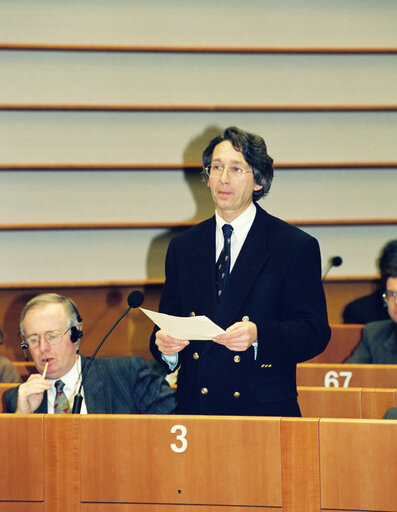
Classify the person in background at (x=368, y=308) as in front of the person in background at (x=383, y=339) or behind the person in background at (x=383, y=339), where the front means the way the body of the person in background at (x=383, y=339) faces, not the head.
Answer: behind

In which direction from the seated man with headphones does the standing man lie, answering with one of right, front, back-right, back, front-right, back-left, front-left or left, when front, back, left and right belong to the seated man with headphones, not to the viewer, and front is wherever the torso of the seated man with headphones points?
left

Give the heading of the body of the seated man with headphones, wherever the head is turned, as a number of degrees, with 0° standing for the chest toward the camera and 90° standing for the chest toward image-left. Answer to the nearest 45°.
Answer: approximately 45°

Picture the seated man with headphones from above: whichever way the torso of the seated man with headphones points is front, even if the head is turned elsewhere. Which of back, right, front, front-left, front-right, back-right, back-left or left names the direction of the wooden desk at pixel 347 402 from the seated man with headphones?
back-left

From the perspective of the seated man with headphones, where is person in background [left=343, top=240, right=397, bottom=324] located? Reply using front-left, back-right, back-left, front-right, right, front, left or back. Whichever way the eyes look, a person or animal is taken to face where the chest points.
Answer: back

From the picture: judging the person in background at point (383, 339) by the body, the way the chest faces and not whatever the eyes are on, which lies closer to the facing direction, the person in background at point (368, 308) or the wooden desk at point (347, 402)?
the wooden desk

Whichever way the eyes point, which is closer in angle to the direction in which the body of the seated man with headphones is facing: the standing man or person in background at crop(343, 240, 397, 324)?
the standing man

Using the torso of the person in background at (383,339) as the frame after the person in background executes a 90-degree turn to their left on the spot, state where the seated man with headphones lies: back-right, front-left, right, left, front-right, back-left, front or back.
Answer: back-right

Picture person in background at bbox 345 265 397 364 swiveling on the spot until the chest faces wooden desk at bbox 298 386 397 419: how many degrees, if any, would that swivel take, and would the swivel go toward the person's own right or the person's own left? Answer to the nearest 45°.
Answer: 0° — they already face it

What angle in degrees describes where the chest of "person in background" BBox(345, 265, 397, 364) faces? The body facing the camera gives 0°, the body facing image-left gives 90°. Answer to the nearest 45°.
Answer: approximately 0°
